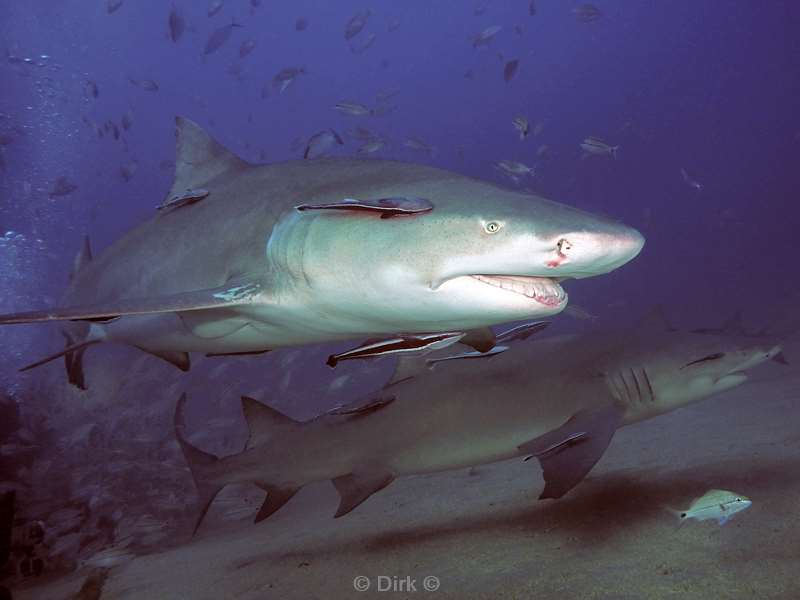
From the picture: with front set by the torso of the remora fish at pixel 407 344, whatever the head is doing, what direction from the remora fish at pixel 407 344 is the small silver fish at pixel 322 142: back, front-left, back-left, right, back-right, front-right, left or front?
left

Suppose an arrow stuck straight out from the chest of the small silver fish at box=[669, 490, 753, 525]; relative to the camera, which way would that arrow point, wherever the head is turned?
to the viewer's right

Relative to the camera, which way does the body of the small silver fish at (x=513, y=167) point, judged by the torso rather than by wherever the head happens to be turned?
to the viewer's left

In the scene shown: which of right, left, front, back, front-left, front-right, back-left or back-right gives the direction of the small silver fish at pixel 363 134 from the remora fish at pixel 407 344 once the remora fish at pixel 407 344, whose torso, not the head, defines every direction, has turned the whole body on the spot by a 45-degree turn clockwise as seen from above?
back-left

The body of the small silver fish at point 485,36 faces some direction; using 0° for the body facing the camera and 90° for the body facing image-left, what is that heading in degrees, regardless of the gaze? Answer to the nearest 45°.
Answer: approximately 270°

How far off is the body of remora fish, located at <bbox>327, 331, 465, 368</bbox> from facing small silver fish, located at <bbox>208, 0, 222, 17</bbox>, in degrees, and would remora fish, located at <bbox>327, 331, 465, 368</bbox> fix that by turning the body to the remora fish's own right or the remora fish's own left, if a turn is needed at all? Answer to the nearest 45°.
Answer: approximately 90° to the remora fish's own left

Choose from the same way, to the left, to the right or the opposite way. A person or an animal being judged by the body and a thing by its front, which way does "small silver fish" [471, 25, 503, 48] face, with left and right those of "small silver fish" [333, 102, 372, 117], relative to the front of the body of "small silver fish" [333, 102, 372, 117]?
the same way

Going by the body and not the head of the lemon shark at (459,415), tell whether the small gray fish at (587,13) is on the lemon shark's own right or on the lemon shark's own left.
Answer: on the lemon shark's own left

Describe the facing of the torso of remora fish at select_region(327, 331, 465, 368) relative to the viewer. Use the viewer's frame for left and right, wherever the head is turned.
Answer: facing to the right of the viewer
